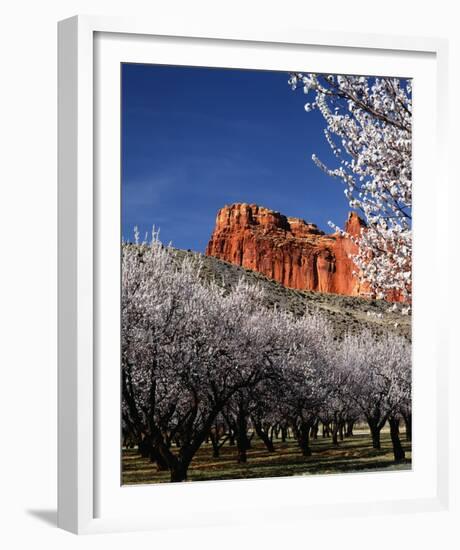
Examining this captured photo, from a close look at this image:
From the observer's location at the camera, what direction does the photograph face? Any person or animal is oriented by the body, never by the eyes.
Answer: facing the viewer and to the right of the viewer
